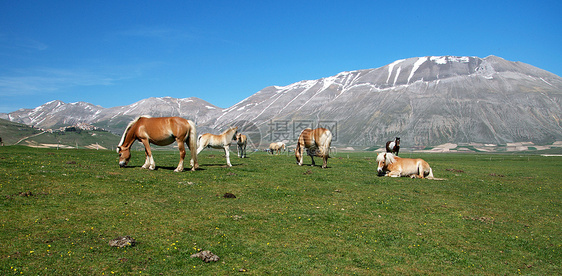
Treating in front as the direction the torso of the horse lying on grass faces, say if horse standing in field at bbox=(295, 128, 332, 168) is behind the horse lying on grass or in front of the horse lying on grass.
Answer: in front

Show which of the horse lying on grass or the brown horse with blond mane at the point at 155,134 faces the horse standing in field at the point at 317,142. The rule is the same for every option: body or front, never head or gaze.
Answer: the horse lying on grass

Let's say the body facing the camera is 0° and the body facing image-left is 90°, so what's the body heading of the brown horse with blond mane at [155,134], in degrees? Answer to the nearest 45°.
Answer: approximately 90°

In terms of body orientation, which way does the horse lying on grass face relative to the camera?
to the viewer's left

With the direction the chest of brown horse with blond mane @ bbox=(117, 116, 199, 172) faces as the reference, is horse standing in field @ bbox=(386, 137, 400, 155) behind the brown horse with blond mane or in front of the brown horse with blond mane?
behind

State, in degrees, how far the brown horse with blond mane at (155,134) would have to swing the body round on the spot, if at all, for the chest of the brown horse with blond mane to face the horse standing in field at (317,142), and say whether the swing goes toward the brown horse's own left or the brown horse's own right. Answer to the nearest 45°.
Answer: approximately 180°

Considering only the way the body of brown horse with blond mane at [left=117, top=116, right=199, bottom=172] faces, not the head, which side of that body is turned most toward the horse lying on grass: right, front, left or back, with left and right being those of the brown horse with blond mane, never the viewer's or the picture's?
back

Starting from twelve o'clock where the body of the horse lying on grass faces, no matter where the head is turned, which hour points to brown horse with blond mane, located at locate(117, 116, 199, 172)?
The brown horse with blond mane is roughly at 11 o'clock from the horse lying on grass.

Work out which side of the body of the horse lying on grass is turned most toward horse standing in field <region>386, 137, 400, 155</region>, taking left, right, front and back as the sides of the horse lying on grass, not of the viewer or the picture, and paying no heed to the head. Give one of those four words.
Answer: right

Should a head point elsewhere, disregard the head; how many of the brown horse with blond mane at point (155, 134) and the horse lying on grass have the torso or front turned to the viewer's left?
2
